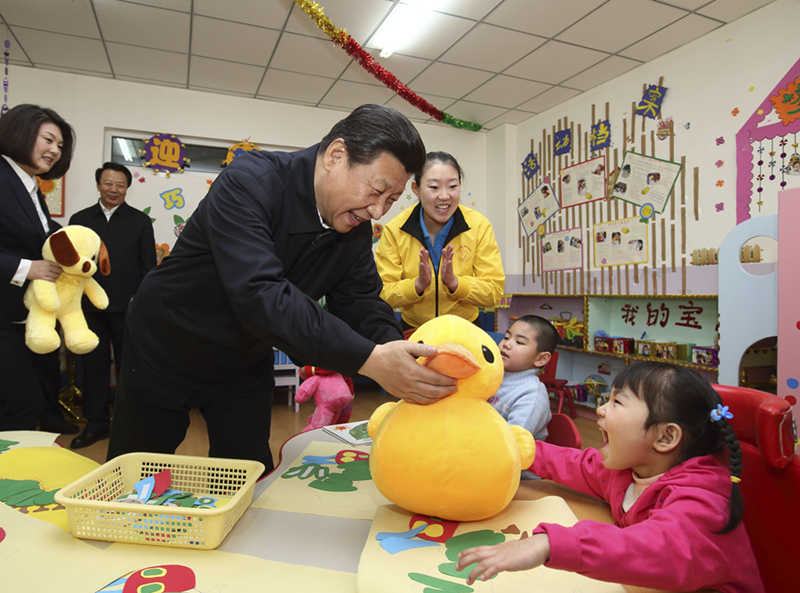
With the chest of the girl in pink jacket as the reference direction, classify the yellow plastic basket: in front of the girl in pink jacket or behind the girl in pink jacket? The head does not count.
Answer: in front

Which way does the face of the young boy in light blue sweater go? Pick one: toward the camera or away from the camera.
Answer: toward the camera

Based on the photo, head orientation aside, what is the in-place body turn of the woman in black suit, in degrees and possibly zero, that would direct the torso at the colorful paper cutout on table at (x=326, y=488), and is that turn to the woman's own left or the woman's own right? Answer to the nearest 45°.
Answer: approximately 45° to the woman's own right

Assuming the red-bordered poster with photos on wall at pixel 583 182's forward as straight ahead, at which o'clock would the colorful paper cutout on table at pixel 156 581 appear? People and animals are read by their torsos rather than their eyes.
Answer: The colorful paper cutout on table is roughly at 11 o'clock from the red-bordered poster with photos on wall.

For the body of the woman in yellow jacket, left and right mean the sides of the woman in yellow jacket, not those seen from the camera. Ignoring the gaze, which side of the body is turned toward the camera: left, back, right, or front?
front

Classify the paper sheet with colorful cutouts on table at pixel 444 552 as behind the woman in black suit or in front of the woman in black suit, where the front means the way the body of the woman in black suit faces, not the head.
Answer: in front

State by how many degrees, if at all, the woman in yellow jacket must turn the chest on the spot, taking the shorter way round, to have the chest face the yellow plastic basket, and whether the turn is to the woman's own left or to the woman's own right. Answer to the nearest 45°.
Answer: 0° — they already face it

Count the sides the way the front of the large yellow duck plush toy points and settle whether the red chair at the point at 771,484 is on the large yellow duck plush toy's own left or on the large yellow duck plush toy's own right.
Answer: on the large yellow duck plush toy's own left

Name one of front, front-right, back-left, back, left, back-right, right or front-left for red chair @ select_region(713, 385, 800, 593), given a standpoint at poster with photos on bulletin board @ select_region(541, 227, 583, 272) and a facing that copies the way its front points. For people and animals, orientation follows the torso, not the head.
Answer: front-left

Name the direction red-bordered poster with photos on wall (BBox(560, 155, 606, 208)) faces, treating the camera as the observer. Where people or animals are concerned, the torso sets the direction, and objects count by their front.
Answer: facing the viewer and to the left of the viewer

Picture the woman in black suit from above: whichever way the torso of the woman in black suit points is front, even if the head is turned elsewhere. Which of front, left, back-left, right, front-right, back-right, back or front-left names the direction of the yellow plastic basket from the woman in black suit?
front-right

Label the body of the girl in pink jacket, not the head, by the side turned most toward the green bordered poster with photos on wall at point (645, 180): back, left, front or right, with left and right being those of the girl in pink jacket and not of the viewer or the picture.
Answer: right

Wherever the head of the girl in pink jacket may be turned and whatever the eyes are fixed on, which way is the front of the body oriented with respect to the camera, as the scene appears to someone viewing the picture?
to the viewer's left

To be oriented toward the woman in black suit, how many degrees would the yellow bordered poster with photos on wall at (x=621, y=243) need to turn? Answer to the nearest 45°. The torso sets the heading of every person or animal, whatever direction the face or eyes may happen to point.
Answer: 0° — it already faces them

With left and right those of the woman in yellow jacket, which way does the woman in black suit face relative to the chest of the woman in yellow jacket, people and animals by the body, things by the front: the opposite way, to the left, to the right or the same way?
to the left

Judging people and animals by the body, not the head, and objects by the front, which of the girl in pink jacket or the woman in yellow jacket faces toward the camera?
the woman in yellow jacket

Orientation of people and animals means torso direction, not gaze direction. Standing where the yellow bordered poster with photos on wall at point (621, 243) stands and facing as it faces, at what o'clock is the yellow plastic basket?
The yellow plastic basket is roughly at 11 o'clock from the yellow bordered poster with photos on wall.

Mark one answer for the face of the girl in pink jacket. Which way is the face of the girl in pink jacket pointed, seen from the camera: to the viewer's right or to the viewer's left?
to the viewer's left
